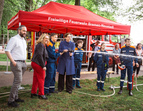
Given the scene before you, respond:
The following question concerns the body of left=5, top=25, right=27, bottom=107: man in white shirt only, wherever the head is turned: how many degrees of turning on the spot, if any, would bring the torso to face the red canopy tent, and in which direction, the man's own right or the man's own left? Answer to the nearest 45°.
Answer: approximately 90° to the man's own left

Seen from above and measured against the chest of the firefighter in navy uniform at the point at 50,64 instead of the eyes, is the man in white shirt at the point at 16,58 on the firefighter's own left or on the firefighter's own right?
on the firefighter's own right

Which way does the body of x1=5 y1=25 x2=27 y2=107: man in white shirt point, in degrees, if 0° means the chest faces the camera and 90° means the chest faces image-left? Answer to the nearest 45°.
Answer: approximately 315°

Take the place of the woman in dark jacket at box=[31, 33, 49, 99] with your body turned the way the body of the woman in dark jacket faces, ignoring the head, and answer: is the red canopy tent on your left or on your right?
on your left

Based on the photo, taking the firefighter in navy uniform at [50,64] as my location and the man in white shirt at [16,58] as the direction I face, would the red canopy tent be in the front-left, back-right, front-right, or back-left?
back-right

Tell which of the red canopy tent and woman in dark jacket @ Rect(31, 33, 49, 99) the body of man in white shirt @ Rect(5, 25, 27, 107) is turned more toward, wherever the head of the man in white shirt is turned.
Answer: the woman in dark jacket
